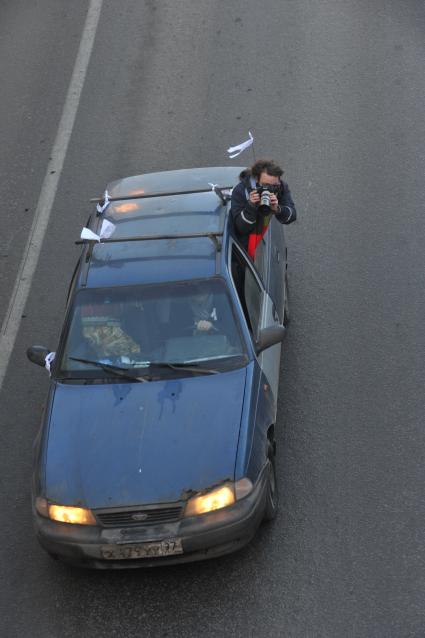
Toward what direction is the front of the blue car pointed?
toward the camera
